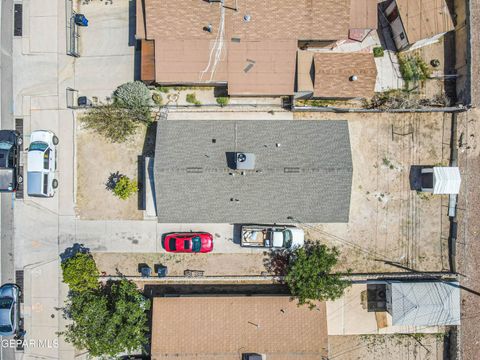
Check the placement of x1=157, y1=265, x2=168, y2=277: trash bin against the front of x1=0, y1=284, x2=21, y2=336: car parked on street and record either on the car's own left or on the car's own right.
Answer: on the car's own right

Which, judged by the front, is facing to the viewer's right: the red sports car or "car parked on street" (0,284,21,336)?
the red sports car

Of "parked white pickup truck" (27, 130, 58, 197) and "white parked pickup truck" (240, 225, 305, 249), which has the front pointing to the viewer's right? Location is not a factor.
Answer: the white parked pickup truck

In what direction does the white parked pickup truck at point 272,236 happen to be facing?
to the viewer's right

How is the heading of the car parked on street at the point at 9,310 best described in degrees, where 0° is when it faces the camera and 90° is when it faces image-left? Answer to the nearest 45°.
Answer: approximately 180°

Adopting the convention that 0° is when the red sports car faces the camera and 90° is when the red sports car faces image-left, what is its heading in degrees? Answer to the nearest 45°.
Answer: approximately 270°

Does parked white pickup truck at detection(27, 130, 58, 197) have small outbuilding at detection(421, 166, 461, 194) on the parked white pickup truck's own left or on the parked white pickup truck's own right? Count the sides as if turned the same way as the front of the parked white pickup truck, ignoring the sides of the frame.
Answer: on the parked white pickup truck's own right

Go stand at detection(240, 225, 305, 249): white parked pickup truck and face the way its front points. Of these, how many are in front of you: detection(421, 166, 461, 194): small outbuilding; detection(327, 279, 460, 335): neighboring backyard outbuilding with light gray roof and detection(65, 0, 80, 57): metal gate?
2
